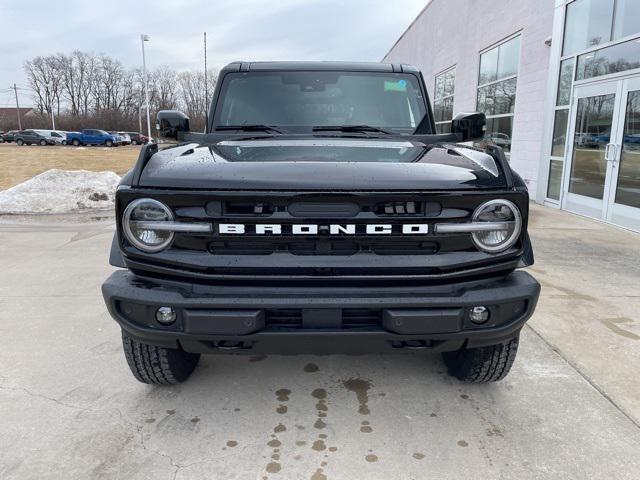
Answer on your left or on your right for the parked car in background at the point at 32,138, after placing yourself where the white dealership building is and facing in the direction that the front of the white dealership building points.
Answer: on your right

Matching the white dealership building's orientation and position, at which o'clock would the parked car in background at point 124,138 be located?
The parked car in background is roughly at 3 o'clock from the white dealership building.

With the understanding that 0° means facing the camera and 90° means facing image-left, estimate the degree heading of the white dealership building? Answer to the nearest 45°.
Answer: approximately 45°

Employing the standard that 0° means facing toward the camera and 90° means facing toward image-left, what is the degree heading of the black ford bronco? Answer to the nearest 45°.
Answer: approximately 0°

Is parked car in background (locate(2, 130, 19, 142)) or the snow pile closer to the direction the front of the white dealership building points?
the snow pile

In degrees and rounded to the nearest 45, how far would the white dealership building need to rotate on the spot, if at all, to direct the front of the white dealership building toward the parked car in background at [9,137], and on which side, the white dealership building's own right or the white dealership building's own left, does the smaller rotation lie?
approximately 90° to the white dealership building's own right

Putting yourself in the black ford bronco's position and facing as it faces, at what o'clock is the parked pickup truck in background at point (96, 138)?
The parked pickup truck in background is roughly at 5 o'clock from the black ford bronco.
